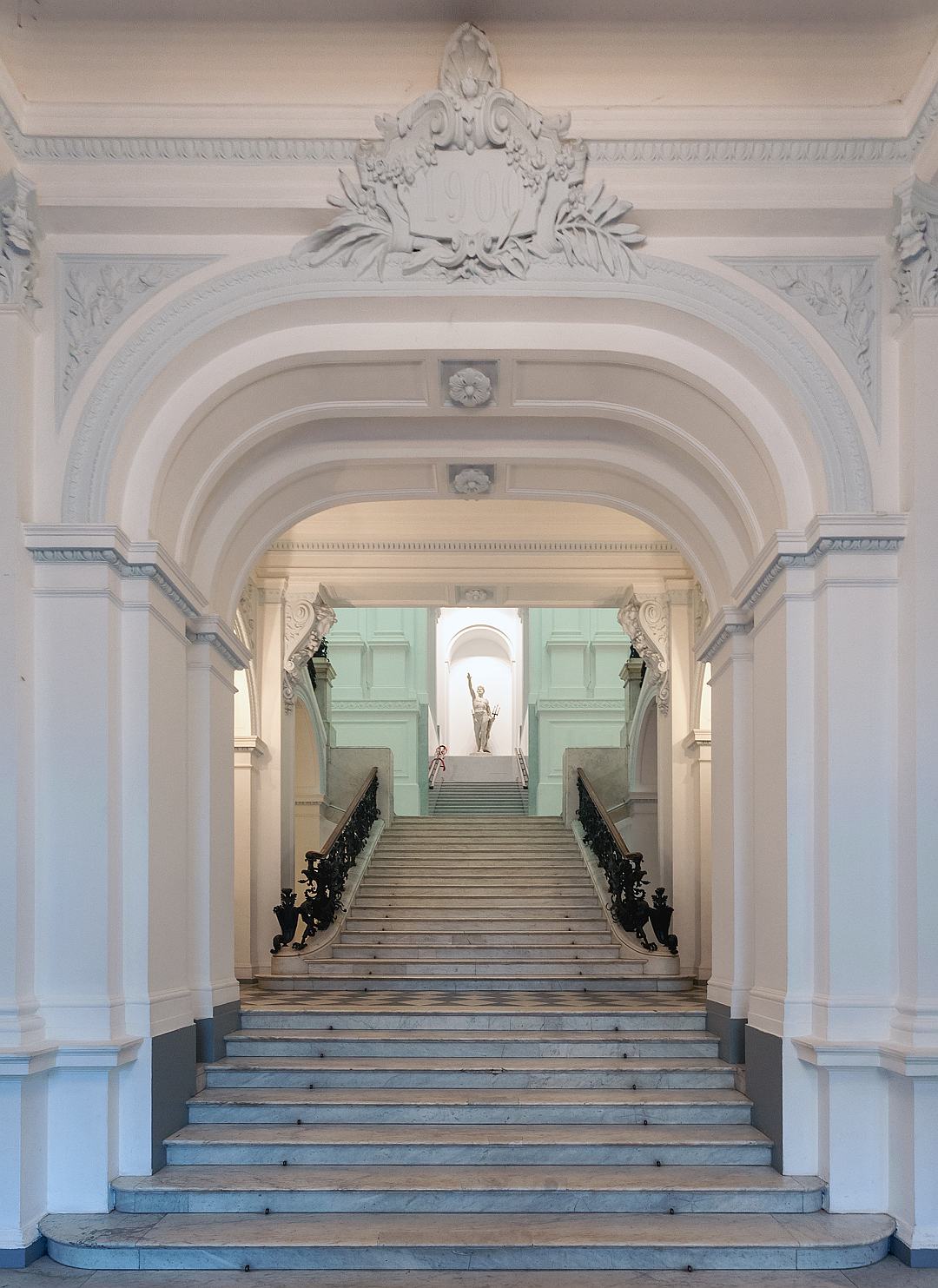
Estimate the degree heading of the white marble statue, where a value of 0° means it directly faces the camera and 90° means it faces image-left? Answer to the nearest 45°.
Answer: approximately 0°

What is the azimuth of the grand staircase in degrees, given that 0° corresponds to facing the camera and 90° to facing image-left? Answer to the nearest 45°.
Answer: approximately 0°

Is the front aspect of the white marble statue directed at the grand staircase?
yes

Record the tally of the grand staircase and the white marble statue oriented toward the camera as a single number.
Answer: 2

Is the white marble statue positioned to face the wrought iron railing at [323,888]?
yes

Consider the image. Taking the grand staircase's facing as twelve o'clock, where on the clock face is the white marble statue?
The white marble statue is roughly at 6 o'clock from the grand staircase.
